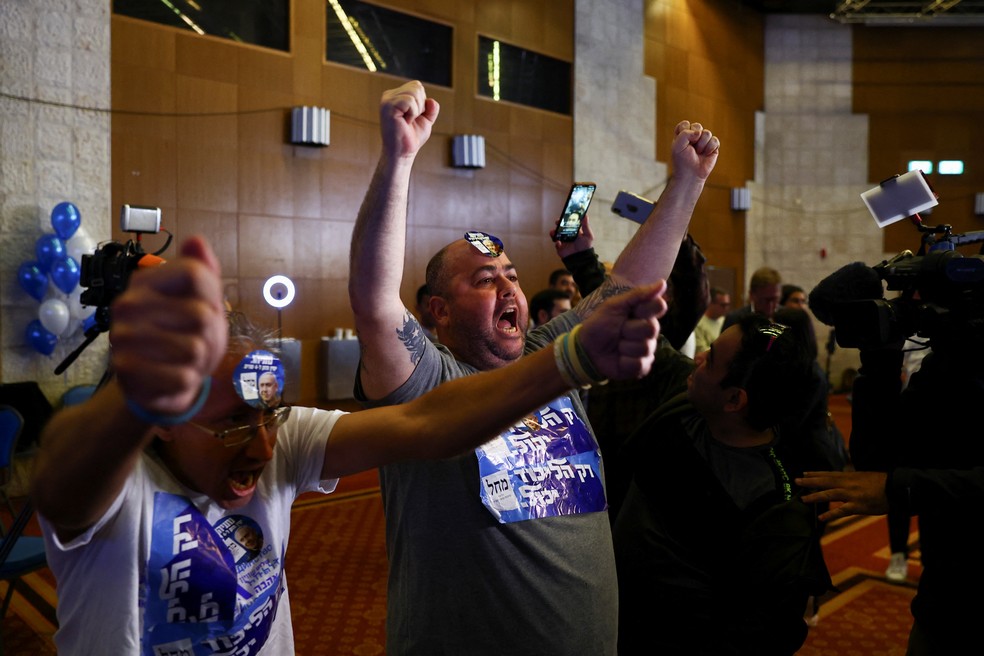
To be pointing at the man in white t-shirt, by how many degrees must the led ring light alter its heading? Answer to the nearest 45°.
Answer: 0° — it already faces them

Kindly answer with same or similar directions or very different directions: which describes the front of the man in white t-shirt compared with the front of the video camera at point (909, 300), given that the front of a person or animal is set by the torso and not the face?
very different directions

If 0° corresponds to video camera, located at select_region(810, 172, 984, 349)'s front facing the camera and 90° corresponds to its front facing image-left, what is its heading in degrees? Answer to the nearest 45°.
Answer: approximately 90°

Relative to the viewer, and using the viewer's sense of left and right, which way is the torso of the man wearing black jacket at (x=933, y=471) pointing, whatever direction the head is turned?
facing to the left of the viewer
